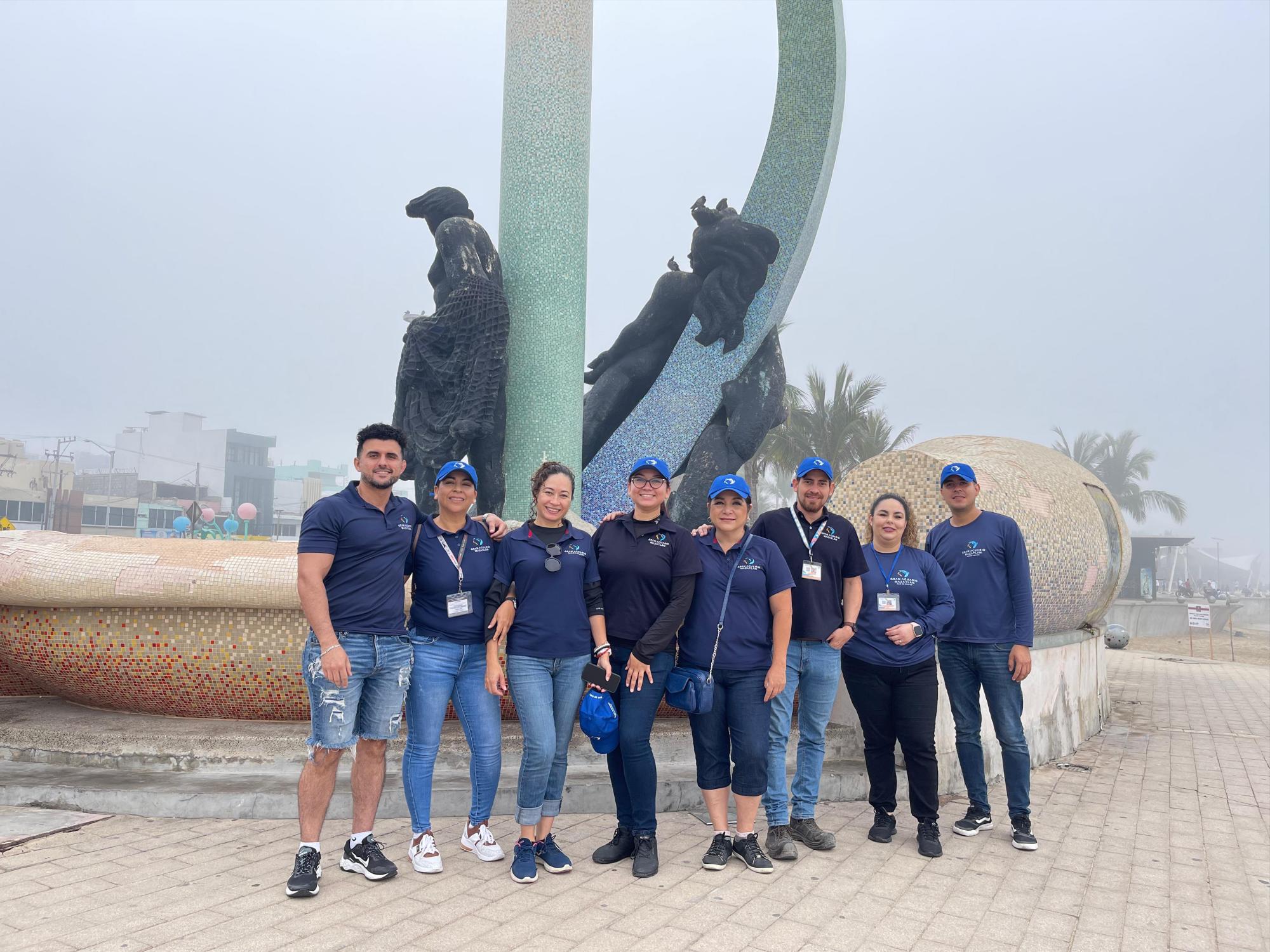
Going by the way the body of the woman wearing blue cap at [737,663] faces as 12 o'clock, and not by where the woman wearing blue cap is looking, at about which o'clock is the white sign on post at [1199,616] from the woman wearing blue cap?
The white sign on post is roughly at 7 o'clock from the woman wearing blue cap.

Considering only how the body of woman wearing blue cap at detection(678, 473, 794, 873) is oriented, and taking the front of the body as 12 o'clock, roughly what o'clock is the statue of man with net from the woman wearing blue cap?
The statue of man with net is roughly at 5 o'clock from the woman wearing blue cap.

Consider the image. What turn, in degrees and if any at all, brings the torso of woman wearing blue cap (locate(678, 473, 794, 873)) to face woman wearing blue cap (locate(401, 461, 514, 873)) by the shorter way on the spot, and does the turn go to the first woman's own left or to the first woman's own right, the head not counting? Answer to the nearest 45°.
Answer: approximately 90° to the first woman's own right

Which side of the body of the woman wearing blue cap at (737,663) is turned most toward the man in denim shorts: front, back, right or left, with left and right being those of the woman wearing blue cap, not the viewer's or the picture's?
right

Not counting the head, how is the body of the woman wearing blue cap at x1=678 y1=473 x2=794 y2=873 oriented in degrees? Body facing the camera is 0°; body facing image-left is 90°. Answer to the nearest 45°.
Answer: approximately 0°

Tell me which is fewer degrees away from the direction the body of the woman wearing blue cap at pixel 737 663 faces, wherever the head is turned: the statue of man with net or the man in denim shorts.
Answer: the man in denim shorts

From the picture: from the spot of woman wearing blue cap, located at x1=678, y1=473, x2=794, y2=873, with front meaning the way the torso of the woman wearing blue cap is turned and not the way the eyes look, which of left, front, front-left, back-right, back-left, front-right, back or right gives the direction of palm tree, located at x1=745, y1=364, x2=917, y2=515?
back
